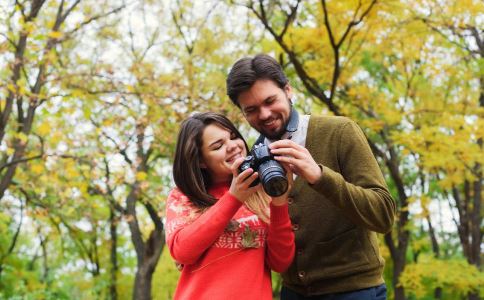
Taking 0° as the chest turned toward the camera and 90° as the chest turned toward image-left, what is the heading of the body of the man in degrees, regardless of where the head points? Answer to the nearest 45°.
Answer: approximately 45°

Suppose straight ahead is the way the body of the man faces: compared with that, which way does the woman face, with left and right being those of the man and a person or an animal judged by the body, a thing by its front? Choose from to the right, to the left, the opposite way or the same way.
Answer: to the left

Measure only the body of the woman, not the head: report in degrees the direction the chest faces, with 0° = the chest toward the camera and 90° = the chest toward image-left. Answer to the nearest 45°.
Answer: approximately 315°

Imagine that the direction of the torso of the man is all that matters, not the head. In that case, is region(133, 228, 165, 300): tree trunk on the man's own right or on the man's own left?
on the man's own right

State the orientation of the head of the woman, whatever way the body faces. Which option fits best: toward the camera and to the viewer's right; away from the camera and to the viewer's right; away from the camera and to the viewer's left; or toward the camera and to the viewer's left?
toward the camera and to the viewer's right
